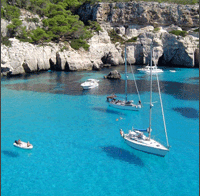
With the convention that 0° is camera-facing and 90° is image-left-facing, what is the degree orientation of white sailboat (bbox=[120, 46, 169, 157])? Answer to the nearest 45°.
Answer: approximately 315°

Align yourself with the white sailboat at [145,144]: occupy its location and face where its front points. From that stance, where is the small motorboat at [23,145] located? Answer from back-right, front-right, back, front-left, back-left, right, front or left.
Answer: back-right
